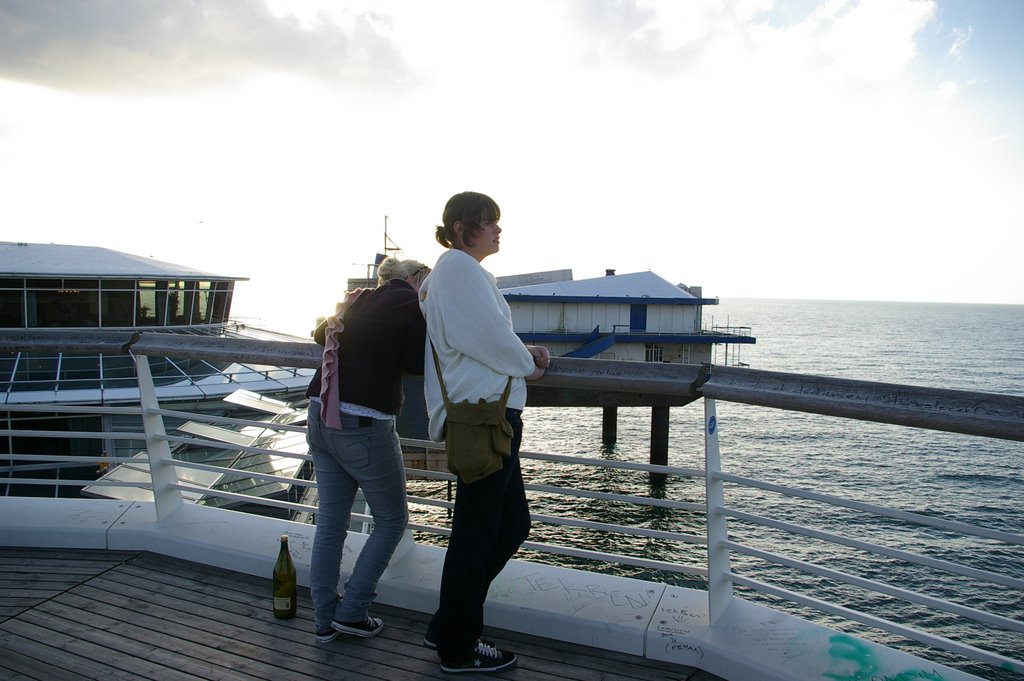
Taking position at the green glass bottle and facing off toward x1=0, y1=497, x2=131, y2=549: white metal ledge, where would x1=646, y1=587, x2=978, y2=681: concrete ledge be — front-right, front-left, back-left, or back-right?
back-right

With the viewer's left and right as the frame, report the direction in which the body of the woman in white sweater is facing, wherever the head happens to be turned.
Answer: facing to the right of the viewer

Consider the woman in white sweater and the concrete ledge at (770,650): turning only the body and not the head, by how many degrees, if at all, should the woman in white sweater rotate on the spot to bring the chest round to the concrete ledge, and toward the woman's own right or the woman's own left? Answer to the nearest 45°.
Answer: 0° — they already face it

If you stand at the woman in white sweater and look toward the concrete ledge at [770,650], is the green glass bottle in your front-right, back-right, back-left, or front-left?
back-left

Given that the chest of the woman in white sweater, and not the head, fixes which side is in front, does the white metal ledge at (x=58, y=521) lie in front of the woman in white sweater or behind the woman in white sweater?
behind

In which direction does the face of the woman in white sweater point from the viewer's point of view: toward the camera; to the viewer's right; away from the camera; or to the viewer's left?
to the viewer's right
